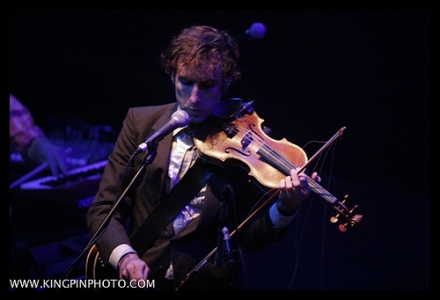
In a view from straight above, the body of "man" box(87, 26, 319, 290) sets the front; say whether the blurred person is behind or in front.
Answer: behind

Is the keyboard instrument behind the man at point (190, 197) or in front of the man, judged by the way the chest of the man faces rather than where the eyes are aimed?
behind

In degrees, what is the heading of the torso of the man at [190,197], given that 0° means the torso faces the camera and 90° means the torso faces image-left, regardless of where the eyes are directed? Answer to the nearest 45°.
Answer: approximately 0°
